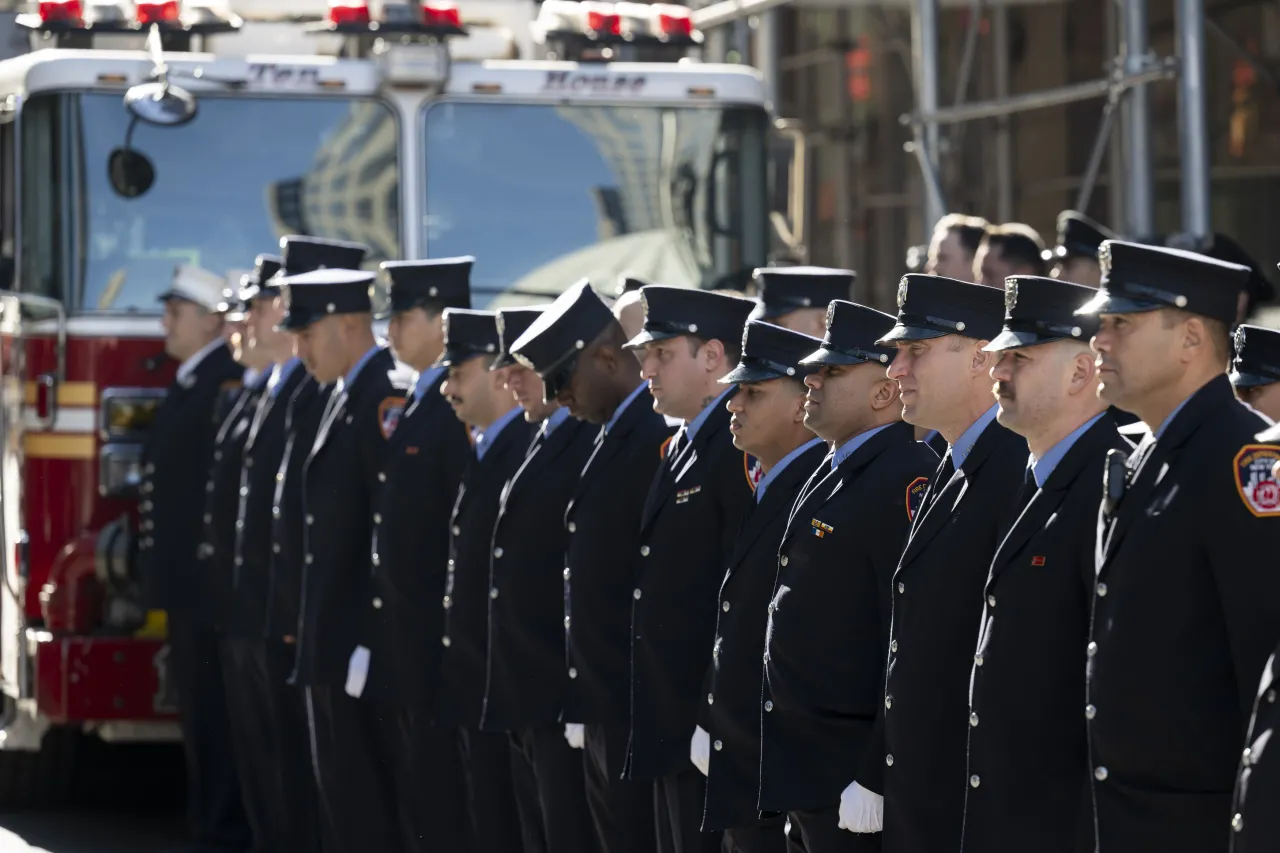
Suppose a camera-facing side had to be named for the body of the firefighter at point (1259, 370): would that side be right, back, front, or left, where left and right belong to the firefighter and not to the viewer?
left

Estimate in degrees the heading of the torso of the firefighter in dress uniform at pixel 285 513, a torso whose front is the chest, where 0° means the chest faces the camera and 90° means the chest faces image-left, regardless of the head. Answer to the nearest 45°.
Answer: approximately 45°

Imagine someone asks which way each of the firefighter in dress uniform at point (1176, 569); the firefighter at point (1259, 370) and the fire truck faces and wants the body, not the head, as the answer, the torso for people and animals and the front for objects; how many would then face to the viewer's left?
2

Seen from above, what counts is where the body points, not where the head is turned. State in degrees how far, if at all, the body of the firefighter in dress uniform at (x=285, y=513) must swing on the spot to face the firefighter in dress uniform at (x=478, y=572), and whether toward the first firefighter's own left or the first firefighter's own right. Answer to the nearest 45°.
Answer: approximately 45° to the first firefighter's own left

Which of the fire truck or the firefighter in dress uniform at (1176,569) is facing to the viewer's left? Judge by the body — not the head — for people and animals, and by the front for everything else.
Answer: the firefighter in dress uniform

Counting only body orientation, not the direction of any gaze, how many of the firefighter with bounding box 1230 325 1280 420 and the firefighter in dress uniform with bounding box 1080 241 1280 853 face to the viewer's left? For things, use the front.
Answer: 2

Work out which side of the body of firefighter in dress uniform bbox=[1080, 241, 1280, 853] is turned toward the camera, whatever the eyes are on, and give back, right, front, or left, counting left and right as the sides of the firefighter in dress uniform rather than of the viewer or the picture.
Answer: left

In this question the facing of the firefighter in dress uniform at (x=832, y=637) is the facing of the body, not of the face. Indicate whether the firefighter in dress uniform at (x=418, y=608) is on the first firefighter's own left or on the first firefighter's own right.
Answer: on the first firefighter's own right

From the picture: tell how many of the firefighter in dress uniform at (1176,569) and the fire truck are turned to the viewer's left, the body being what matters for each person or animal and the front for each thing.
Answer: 1

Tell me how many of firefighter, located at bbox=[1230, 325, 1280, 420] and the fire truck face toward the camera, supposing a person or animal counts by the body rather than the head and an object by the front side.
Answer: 1
